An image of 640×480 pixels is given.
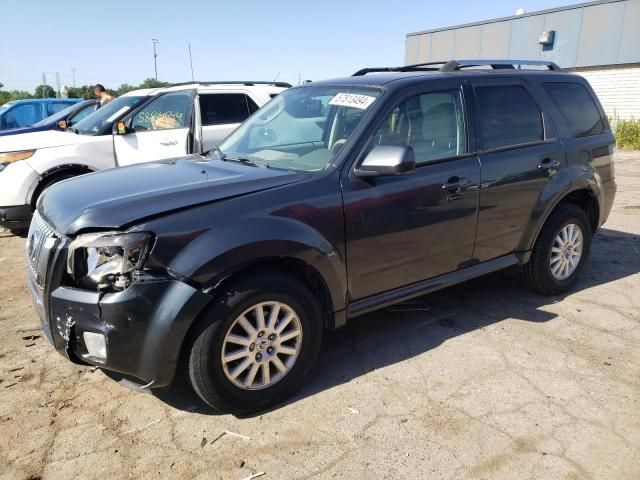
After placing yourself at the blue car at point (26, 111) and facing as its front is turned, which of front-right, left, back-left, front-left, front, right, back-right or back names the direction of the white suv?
left

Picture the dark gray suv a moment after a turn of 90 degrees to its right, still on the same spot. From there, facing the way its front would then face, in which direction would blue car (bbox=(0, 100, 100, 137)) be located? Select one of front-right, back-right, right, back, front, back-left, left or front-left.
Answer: front

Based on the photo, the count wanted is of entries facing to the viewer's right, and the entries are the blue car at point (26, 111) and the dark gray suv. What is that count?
0

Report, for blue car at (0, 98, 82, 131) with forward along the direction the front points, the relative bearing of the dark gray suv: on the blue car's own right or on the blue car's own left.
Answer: on the blue car's own left

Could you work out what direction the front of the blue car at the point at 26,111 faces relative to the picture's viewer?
facing to the left of the viewer

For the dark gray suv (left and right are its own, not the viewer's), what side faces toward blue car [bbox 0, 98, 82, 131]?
right

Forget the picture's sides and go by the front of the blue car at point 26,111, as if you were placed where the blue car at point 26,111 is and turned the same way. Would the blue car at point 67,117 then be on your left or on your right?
on your left

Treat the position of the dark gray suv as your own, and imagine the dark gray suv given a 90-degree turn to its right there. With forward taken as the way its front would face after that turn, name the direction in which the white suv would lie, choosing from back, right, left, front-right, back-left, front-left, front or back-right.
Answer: front
